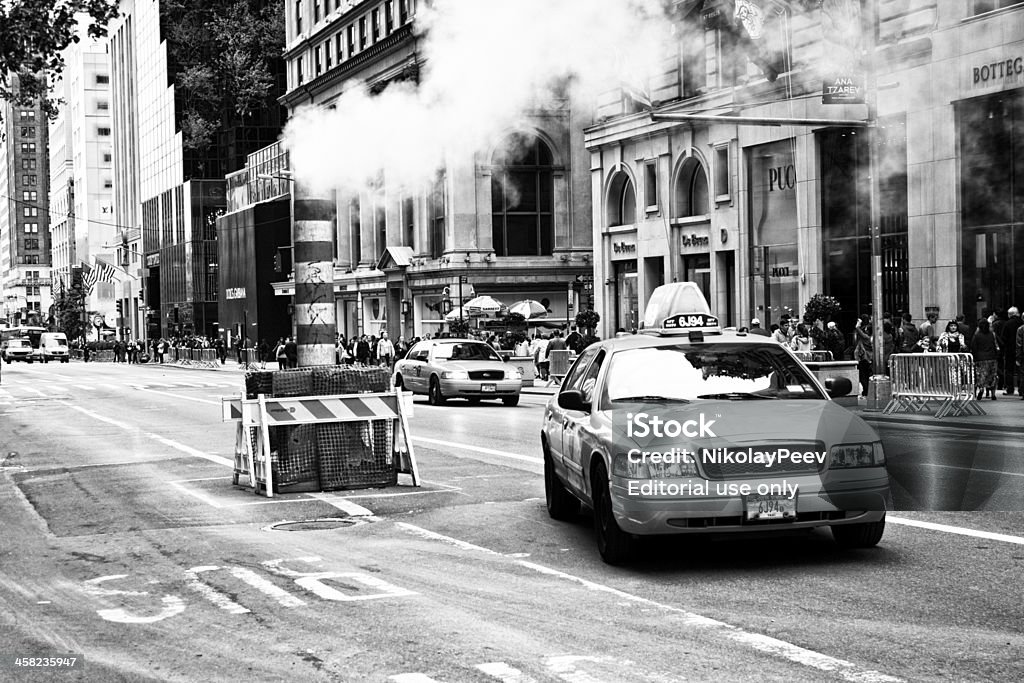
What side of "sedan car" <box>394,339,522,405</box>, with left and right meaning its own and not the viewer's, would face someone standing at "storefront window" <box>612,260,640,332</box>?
left

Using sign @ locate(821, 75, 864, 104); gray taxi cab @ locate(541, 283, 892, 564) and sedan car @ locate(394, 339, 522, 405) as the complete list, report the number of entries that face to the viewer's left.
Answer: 0

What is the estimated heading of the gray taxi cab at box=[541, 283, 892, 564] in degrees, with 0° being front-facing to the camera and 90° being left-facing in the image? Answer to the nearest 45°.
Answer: approximately 315°

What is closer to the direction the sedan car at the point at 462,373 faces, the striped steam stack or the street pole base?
the street pole base

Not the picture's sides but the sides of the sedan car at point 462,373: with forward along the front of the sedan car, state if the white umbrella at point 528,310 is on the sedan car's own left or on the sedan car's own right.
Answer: on the sedan car's own left

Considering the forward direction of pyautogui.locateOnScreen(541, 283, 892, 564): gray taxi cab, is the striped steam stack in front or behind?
behind

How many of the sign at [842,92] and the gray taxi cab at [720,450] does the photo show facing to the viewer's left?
0

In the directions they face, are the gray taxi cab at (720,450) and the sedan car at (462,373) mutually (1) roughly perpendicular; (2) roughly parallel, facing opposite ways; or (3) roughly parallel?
roughly parallel

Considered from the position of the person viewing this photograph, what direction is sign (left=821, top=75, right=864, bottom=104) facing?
facing the viewer

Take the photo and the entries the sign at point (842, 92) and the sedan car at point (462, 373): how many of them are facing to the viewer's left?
0

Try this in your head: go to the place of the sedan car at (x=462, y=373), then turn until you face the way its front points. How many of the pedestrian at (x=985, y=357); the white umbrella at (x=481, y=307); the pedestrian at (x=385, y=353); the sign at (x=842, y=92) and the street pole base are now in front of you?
3

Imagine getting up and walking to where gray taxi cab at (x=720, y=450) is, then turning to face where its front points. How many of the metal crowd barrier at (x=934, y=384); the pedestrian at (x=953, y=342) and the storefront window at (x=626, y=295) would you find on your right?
0

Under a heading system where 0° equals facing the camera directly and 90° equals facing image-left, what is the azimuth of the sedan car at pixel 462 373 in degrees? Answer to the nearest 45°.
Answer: approximately 315°
